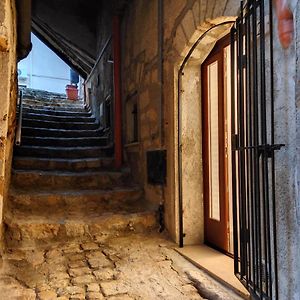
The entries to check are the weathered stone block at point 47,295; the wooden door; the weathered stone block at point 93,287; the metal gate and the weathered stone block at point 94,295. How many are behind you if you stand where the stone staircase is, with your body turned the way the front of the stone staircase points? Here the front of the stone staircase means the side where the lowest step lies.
0

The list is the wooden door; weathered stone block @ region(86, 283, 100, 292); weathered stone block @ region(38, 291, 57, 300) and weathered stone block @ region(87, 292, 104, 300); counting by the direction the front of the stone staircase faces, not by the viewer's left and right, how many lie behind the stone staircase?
0

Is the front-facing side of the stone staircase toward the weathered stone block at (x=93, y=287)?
yes

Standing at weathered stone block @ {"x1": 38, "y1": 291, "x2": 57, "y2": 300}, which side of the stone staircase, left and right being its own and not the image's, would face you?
front

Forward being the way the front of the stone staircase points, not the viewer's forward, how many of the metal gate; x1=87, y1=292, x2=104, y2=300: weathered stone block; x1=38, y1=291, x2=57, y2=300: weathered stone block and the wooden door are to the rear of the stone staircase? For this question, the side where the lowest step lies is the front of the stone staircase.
0

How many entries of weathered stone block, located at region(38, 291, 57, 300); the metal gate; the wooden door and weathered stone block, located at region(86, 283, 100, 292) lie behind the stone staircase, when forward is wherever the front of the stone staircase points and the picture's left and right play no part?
0

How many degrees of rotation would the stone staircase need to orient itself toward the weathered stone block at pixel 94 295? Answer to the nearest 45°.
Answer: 0° — it already faces it

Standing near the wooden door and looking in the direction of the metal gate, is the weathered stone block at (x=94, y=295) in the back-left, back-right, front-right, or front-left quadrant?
front-right

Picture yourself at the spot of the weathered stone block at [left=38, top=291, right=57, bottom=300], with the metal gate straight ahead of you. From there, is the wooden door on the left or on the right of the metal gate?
left

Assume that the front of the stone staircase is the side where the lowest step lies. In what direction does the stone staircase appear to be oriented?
toward the camera

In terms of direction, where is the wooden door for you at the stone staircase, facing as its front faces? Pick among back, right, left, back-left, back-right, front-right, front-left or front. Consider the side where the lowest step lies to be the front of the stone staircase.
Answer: front-left
